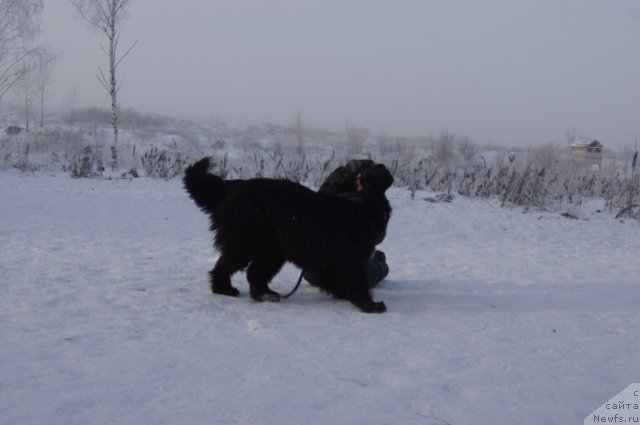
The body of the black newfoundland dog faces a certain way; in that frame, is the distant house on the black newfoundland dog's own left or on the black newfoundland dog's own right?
on the black newfoundland dog's own left

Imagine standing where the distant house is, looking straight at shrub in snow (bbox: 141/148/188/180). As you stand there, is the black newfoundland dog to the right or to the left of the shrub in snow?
left

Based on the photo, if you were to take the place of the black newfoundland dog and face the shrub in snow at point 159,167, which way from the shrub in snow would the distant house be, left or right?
right

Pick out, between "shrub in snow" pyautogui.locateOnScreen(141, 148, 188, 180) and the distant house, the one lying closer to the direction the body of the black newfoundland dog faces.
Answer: the distant house

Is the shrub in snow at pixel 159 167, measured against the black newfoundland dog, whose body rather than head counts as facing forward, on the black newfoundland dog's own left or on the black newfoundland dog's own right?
on the black newfoundland dog's own left

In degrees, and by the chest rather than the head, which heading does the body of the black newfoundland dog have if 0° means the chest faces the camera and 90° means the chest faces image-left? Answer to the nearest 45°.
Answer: approximately 270°
